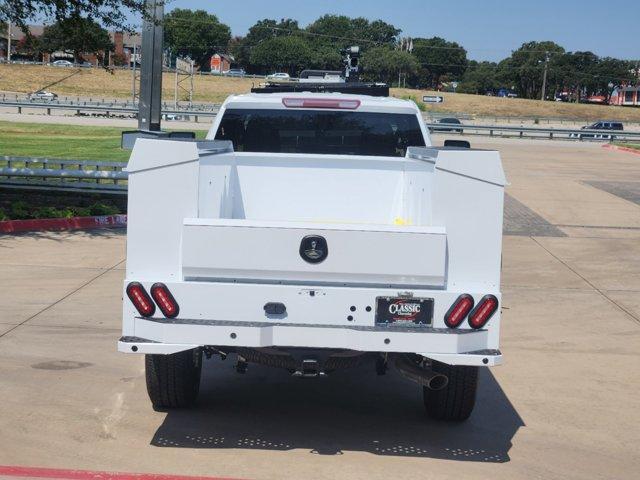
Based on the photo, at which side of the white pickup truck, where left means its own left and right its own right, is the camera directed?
back

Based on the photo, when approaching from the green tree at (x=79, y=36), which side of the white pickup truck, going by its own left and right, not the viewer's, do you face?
front

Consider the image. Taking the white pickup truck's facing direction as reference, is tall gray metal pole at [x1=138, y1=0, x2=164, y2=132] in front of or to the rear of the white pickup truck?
in front
